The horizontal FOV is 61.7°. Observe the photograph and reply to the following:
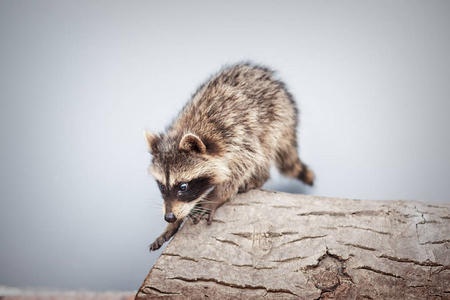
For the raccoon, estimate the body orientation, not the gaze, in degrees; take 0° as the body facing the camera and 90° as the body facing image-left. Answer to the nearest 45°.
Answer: approximately 45°
